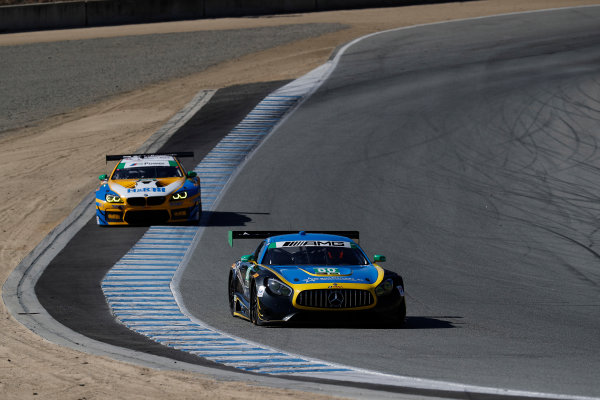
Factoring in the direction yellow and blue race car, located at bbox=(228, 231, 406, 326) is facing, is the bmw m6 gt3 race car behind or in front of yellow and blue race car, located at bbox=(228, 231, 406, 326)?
behind

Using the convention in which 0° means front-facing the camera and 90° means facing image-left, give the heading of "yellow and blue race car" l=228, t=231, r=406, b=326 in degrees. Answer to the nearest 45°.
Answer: approximately 0°

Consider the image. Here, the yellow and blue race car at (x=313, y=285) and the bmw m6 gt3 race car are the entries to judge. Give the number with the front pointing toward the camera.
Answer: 2
